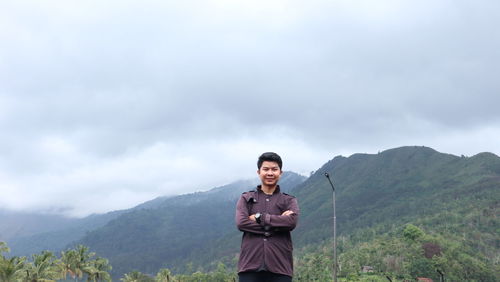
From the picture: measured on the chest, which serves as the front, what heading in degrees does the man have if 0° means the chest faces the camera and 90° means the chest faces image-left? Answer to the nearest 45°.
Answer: approximately 0°

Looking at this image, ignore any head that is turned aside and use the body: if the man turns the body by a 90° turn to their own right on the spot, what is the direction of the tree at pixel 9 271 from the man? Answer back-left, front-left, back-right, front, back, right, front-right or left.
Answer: front-right

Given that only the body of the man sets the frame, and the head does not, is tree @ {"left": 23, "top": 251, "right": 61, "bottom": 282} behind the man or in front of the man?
behind
